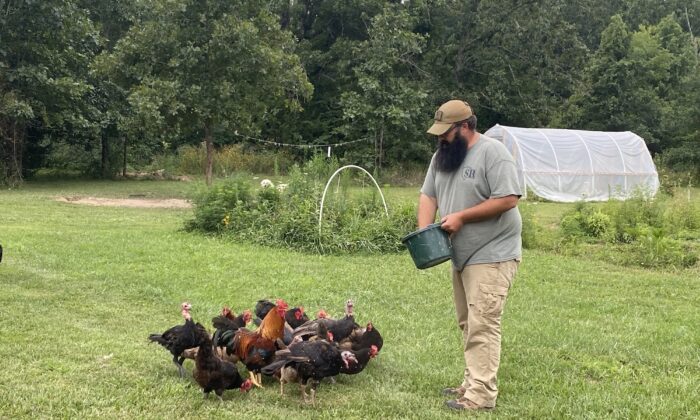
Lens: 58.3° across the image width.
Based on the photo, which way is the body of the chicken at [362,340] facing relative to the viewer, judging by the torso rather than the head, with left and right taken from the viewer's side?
facing to the right of the viewer

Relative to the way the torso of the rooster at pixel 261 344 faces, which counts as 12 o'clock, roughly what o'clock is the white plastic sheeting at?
The white plastic sheeting is roughly at 10 o'clock from the rooster.

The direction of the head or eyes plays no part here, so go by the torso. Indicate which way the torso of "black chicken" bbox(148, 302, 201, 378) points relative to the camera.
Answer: to the viewer's right

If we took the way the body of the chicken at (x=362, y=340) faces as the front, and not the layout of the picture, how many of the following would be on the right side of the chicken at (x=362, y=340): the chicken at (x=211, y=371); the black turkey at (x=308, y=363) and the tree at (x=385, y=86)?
1

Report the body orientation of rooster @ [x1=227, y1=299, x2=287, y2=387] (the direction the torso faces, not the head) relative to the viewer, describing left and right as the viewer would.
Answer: facing to the right of the viewer

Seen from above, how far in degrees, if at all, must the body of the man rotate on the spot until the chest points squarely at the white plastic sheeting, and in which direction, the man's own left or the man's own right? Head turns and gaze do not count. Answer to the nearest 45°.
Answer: approximately 135° to the man's own right

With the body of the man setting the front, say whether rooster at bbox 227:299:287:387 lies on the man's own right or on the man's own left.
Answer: on the man's own right
